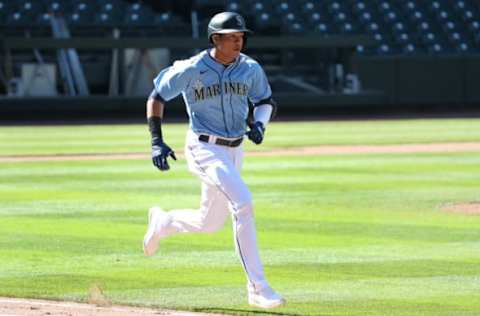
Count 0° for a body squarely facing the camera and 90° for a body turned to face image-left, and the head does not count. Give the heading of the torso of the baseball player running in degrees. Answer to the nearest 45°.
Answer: approximately 315°

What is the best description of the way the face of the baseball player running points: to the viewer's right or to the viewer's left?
to the viewer's right
